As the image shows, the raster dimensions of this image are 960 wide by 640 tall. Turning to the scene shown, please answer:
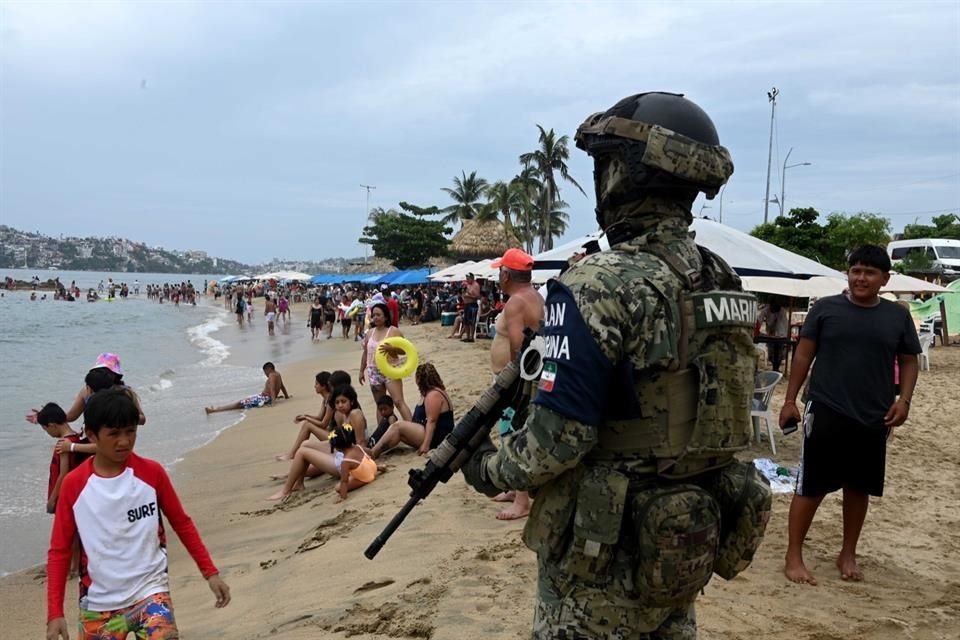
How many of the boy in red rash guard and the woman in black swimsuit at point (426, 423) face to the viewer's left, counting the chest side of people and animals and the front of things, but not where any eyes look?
1

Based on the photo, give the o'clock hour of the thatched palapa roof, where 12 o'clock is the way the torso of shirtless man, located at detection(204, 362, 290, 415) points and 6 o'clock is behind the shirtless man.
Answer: The thatched palapa roof is roughly at 4 o'clock from the shirtless man.

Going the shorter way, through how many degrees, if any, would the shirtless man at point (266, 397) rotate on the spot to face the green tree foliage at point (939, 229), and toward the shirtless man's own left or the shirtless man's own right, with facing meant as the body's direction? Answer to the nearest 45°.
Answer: approximately 135° to the shirtless man's own right

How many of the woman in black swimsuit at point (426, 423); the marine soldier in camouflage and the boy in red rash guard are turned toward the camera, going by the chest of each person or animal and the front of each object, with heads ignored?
1

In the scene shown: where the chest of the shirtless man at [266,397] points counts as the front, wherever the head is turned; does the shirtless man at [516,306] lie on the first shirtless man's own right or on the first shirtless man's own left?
on the first shirtless man's own left

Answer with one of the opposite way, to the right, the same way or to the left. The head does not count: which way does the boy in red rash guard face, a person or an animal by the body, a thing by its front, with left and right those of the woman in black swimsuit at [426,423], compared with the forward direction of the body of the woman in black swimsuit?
to the left

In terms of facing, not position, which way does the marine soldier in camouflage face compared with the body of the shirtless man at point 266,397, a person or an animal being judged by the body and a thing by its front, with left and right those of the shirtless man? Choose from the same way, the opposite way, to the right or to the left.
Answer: to the right

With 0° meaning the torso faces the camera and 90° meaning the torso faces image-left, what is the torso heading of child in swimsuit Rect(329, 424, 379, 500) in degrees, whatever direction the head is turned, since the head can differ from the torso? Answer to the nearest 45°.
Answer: approximately 135°

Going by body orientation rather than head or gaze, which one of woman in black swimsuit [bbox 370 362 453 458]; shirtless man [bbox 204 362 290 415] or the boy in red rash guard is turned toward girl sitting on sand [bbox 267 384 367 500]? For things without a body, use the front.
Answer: the woman in black swimsuit

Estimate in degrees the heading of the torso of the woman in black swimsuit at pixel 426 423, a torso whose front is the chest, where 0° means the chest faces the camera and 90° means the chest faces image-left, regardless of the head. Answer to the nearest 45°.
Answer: approximately 90°

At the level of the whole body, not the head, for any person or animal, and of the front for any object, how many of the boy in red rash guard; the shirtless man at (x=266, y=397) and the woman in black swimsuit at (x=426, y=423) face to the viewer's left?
2

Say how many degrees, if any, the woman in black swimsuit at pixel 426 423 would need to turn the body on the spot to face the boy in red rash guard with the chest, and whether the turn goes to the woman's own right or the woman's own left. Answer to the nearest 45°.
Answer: approximately 90° to the woman's own left

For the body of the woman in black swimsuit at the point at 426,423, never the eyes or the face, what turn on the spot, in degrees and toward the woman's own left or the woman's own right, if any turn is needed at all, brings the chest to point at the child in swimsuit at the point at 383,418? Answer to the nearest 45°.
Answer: approximately 45° to the woman's own right

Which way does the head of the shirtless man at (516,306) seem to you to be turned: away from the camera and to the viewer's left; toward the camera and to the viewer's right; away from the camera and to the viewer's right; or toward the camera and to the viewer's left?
away from the camera and to the viewer's left
